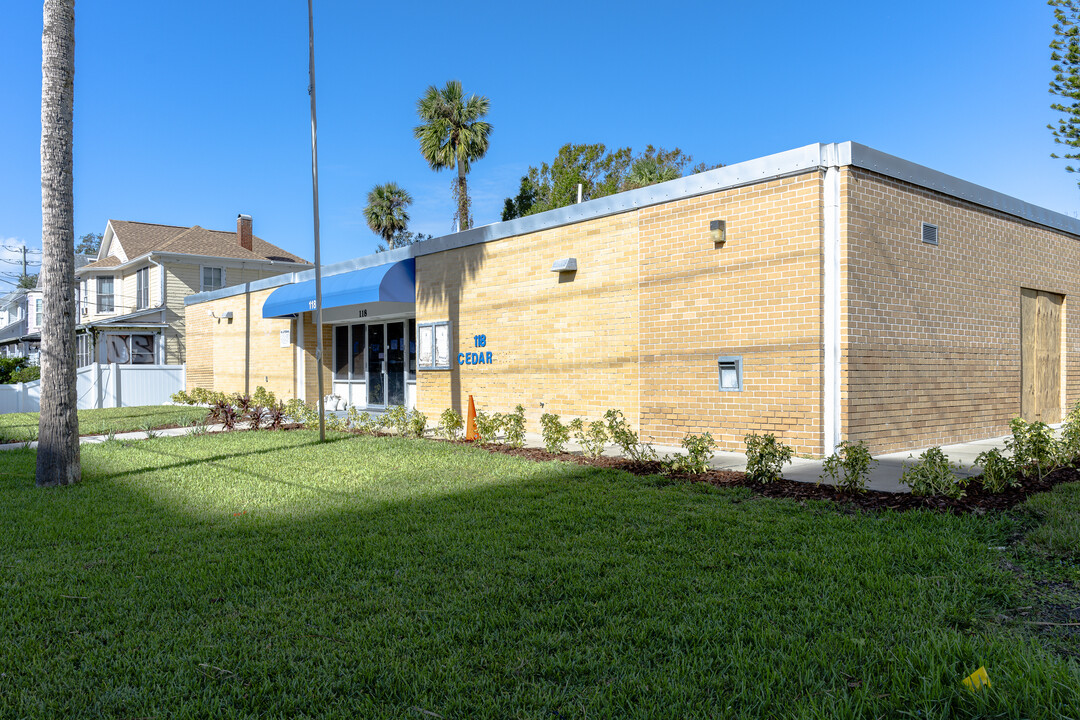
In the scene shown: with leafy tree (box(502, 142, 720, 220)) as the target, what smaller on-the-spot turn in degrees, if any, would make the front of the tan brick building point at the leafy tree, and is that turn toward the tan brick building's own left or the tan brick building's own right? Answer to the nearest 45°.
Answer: approximately 135° to the tan brick building's own right

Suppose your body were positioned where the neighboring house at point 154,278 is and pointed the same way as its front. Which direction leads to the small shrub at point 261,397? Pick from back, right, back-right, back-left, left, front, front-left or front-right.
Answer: front-left

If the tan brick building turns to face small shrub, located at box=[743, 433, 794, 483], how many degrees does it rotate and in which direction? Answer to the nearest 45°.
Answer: approximately 45° to its left

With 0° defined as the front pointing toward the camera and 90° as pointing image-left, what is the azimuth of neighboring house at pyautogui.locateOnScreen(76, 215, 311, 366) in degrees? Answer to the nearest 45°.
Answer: approximately 45°

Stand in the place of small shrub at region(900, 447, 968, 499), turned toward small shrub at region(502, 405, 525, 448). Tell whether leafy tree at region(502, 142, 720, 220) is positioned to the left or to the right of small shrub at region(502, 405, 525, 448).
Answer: right

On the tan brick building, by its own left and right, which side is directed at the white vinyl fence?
right

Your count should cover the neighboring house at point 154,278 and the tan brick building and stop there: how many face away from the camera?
0

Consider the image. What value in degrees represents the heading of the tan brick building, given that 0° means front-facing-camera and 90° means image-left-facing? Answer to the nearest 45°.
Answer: approximately 45°

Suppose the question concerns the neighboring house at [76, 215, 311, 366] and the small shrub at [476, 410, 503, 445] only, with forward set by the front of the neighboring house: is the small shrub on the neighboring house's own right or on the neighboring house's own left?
on the neighboring house's own left
